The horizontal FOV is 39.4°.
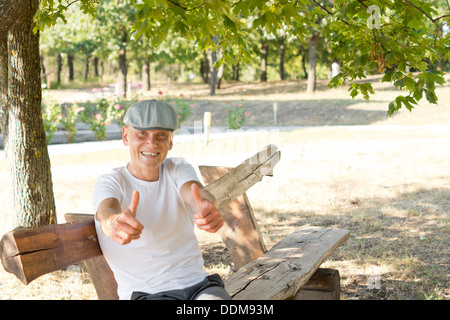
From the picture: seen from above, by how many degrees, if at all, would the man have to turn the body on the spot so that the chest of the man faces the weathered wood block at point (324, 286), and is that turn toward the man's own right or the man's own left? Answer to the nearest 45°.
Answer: approximately 135° to the man's own left

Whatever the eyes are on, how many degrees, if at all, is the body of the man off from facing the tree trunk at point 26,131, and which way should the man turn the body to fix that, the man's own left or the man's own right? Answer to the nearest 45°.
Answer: approximately 135° to the man's own right

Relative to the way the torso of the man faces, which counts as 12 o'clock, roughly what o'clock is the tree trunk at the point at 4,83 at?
The tree trunk is roughly at 5 o'clock from the man.

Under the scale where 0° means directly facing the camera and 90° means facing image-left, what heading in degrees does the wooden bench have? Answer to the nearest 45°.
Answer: approximately 315°

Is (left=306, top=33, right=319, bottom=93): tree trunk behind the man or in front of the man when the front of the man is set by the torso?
behind

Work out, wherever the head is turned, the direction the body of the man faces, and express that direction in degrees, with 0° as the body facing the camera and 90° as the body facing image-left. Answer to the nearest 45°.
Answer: approximately 0°

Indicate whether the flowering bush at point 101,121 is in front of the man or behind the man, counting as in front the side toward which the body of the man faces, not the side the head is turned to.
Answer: behind
